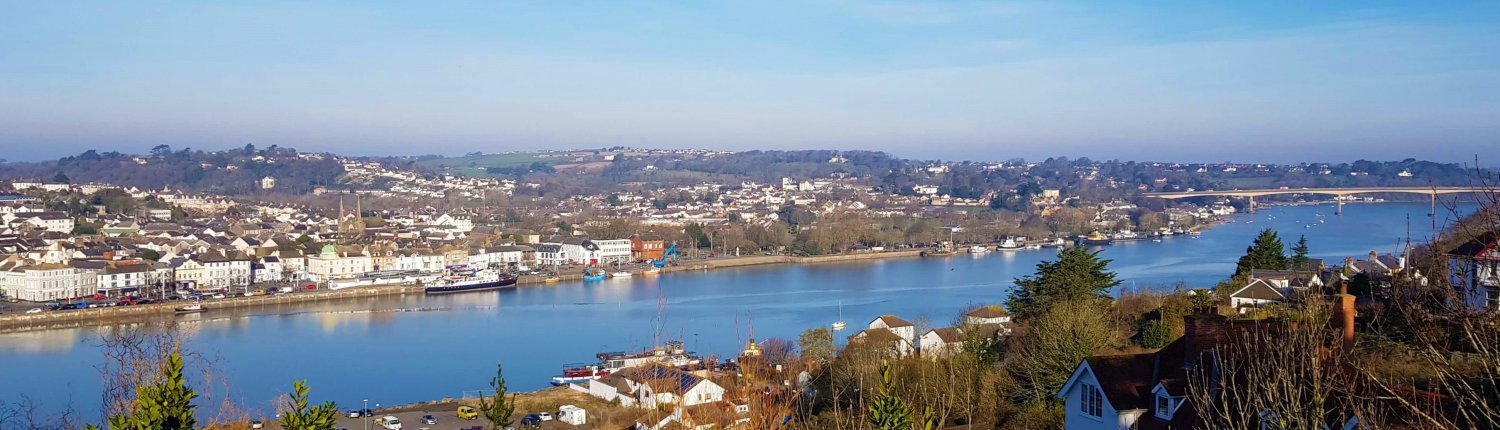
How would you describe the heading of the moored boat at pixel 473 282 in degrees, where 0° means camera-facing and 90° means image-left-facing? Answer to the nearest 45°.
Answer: approximately 270°

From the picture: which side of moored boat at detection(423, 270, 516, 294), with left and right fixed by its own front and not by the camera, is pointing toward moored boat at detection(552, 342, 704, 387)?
right

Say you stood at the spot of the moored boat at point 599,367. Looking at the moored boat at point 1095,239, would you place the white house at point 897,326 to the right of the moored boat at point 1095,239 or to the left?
right

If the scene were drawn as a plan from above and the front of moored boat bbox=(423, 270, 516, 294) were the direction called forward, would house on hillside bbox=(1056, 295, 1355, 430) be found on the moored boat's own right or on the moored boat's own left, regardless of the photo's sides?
on the moored boat's own right

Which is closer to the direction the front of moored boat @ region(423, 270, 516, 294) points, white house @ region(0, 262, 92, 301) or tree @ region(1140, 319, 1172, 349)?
the tree

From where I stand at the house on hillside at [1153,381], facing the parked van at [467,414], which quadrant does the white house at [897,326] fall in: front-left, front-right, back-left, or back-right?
front-right

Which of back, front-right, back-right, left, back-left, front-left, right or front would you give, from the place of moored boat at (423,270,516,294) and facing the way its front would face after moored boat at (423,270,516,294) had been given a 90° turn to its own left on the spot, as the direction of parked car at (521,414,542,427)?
back

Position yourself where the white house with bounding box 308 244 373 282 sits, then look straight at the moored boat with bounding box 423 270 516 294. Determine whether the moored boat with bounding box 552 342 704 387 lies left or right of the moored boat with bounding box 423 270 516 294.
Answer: right
